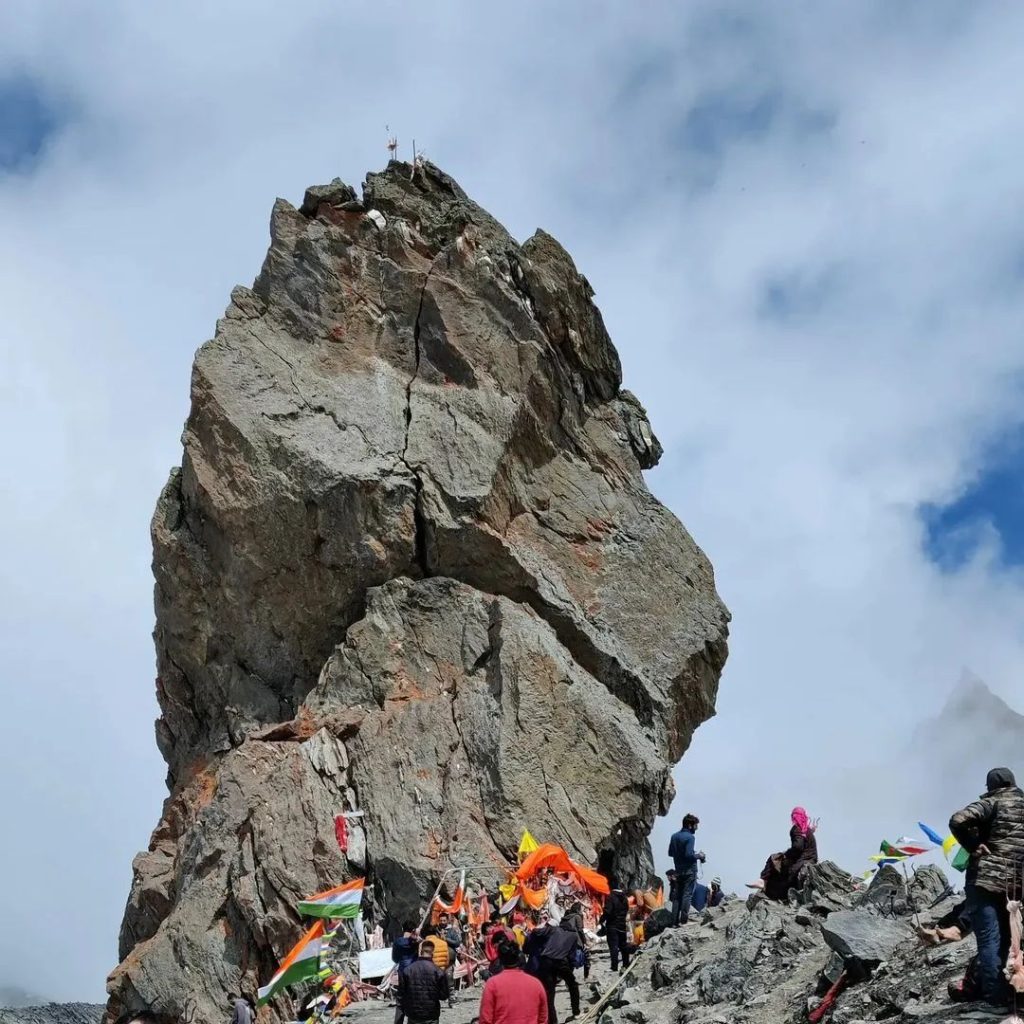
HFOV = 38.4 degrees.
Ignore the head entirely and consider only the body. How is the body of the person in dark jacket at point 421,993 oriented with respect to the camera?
away from the camera

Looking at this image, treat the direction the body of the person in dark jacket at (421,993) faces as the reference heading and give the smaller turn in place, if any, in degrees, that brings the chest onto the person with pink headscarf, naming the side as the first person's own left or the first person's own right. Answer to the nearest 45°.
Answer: approximately 45° to the first person's own right

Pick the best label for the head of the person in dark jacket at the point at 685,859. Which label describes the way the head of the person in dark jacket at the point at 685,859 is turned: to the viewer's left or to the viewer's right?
to the viewer's right

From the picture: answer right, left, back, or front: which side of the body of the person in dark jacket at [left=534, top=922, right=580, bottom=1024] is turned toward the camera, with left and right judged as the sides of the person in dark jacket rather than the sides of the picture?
back

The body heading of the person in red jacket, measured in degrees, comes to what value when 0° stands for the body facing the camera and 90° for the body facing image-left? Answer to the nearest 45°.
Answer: approximately 180°

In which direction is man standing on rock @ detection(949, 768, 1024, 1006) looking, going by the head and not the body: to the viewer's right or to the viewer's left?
to the viewer's left

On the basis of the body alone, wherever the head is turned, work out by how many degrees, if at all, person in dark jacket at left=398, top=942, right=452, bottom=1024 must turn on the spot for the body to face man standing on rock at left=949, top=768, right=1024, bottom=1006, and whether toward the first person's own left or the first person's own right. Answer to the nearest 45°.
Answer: approximately 135° to the first person's own right

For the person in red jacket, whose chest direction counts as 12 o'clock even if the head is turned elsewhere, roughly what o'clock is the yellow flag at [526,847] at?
The yellow flag is roughly at 12 o'clock from the person in red jacket.

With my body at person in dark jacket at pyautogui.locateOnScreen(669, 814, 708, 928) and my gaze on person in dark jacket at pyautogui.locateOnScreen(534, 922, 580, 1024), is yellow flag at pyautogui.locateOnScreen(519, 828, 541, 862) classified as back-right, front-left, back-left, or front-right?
back-right

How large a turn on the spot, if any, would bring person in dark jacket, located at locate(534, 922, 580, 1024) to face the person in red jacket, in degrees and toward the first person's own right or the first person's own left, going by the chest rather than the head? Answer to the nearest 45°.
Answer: approximately 180°
